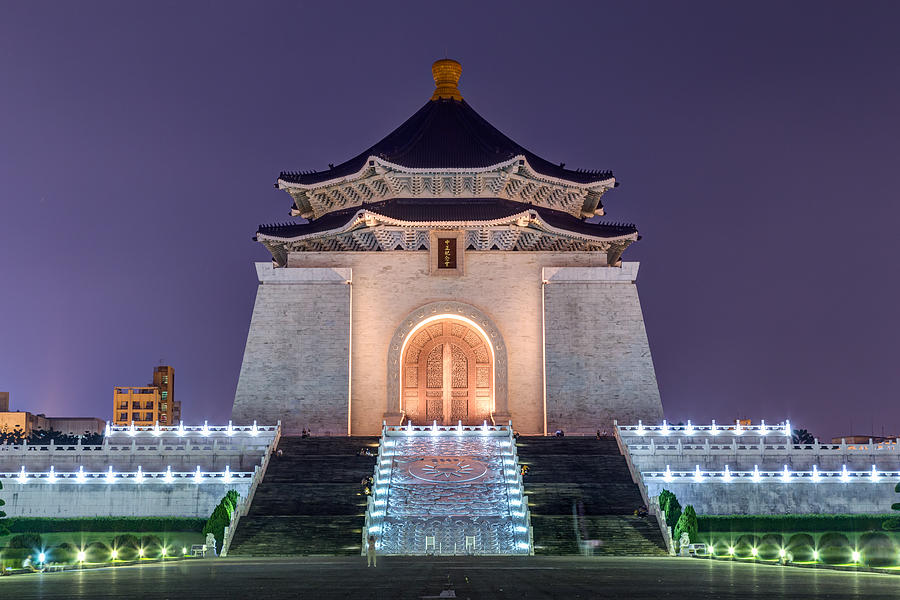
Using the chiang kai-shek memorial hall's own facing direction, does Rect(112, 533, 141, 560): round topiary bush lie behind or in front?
in front

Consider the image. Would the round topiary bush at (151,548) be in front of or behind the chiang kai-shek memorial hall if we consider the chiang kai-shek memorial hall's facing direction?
in front

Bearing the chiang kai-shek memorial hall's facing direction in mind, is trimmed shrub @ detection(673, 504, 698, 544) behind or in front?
in front

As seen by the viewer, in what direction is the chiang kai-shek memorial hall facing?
toward the camera

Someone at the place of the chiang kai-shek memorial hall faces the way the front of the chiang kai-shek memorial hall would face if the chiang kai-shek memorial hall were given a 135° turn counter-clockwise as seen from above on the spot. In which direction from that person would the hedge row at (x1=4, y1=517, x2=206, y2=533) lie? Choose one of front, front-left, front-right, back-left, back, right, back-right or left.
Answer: back

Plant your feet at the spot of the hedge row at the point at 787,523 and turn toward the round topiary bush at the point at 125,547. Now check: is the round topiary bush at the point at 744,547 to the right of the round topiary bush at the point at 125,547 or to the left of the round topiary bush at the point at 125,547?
left

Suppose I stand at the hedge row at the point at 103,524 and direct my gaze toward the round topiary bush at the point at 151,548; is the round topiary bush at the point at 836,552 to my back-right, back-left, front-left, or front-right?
front-left

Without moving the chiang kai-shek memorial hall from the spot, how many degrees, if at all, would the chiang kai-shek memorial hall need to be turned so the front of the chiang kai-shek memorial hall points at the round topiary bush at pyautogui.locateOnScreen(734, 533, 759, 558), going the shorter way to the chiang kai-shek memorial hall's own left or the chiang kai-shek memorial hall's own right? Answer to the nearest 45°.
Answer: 0° — it already faces it

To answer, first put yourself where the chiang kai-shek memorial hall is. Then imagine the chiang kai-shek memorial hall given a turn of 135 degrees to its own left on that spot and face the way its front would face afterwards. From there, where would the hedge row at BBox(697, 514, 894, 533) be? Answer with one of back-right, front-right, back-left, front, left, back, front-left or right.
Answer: right

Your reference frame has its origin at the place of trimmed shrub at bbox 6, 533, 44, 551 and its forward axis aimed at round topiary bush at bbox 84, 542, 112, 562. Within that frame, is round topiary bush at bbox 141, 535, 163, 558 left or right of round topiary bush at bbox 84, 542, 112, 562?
left

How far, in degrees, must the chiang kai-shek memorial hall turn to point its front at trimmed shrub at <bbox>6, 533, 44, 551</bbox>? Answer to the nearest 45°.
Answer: approximately 45° to its right

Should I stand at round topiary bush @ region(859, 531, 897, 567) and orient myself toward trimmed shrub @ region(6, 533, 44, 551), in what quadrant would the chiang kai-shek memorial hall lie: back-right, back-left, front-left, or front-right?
front-right

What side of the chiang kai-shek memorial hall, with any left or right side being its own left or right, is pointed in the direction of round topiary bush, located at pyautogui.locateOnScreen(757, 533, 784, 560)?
front

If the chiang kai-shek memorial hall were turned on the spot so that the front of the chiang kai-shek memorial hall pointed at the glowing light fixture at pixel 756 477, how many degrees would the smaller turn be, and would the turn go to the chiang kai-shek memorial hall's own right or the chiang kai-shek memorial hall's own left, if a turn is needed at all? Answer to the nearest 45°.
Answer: approximately 45° to the chiang kai-shek memorial hall's own left
